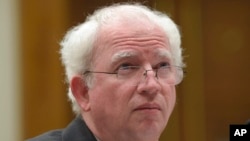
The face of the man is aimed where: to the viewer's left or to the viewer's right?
to the viewer's right

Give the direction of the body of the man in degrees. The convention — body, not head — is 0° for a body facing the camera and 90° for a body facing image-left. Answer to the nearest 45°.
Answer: approximately 315°
